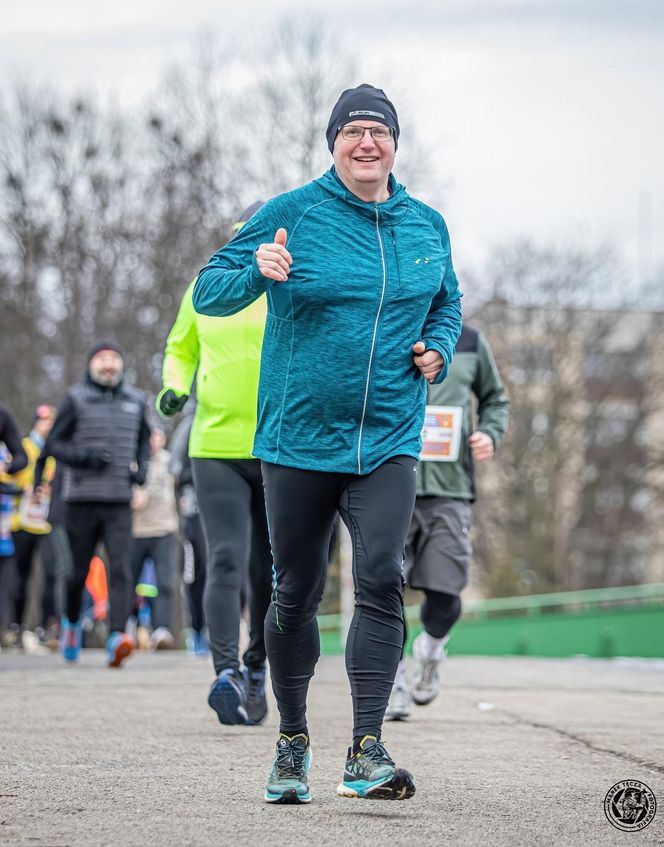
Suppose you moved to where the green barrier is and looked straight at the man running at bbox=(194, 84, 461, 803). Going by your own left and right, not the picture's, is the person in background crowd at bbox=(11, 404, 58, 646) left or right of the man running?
right

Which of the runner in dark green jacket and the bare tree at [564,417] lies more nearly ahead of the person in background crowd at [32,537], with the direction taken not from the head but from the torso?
the runner in dark green jacket

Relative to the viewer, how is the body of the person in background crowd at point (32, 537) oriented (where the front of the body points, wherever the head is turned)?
toward the camera

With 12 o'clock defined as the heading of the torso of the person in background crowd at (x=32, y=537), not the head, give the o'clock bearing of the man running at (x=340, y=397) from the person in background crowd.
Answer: The man running is roughly at 12 o'clock from the person in background crowd.

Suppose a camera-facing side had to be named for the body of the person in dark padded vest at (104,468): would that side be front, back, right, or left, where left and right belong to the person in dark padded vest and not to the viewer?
front

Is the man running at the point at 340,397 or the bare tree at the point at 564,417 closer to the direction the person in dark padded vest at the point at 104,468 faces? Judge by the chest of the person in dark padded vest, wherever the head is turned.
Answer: the man running

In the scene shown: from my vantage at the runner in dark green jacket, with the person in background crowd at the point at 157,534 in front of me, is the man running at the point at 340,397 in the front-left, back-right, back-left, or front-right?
back-left

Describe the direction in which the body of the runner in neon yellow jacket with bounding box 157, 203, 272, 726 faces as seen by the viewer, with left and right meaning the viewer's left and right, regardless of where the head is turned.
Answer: facing the viewer

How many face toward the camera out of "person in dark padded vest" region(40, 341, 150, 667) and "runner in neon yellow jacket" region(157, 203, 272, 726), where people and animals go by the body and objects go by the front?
2

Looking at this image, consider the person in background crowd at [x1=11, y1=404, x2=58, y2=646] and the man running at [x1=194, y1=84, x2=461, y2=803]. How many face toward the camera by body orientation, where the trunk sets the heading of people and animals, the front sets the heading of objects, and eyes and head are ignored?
2

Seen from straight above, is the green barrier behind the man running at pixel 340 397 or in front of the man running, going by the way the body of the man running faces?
behind

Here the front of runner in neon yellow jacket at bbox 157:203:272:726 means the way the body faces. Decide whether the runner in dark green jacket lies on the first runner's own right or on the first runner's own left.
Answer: on the first runner's own left

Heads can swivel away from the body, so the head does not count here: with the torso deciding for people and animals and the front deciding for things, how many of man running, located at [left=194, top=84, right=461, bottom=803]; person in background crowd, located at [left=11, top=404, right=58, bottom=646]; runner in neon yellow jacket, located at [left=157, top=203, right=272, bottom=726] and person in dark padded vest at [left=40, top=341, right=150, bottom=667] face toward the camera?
4

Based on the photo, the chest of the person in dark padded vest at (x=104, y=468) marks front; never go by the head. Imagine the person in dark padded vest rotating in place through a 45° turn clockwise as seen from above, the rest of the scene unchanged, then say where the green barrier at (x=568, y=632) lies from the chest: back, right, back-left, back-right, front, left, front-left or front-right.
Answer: back

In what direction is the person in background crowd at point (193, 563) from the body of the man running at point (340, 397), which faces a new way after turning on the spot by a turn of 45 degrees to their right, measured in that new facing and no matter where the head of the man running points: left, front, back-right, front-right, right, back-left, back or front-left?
back-right
